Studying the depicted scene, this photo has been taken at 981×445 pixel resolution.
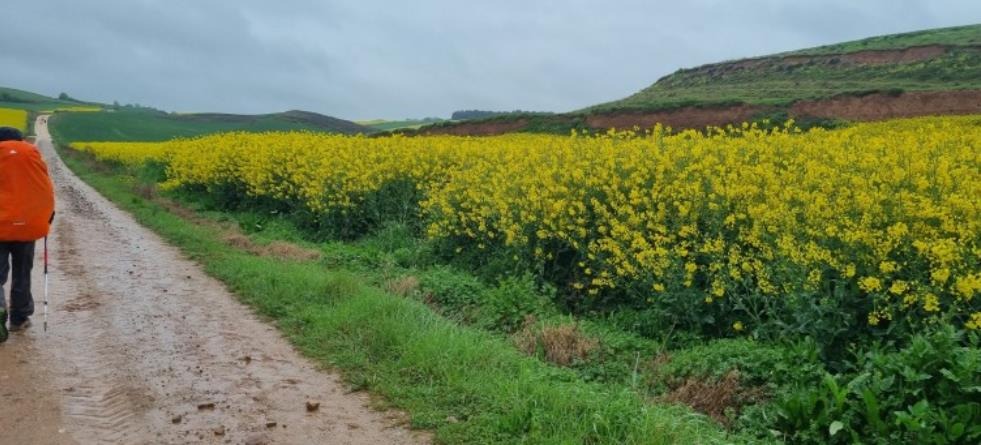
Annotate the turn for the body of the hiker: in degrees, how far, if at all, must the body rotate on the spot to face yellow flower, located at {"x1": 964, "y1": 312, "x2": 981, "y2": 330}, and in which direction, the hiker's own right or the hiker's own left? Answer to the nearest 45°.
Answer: approximately 135° to the hiker's own right

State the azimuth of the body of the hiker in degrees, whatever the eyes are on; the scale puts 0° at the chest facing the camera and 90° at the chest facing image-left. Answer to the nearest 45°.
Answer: approximately 180°
